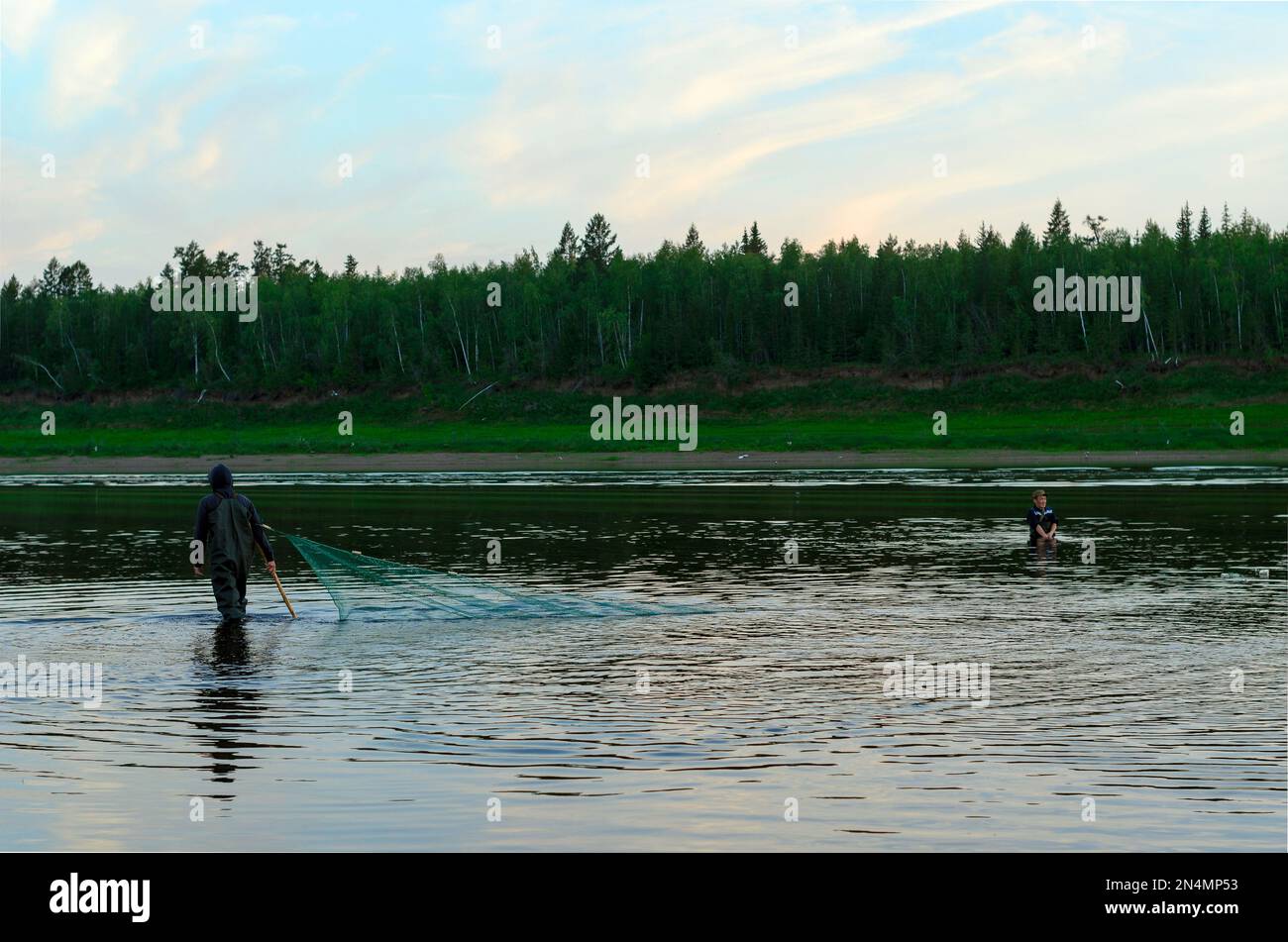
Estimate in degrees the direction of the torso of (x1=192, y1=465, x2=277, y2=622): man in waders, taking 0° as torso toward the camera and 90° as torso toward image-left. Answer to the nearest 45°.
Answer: approximately 180°

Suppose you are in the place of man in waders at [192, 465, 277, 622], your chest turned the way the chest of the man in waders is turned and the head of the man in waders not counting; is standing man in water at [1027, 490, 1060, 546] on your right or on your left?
on your right
